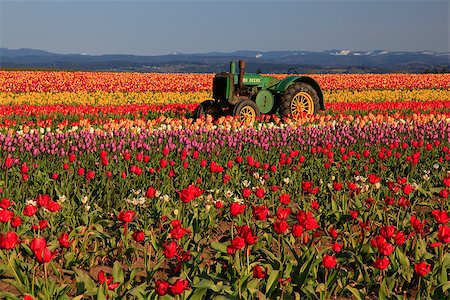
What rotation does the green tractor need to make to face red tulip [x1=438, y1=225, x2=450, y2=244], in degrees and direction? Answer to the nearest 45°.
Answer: approximately 45° to its left

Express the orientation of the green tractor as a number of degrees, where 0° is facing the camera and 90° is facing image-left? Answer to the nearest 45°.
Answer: approximately 45°
